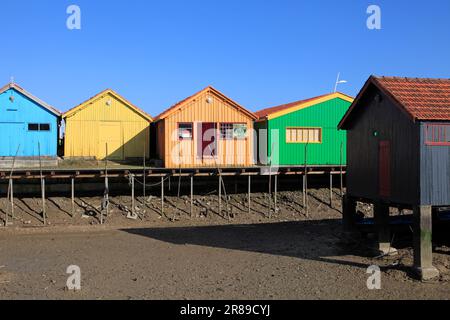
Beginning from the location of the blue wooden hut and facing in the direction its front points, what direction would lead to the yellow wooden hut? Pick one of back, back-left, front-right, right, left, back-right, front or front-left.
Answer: left

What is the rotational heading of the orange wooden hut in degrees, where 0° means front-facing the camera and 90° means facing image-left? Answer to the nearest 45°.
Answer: approximately 0°

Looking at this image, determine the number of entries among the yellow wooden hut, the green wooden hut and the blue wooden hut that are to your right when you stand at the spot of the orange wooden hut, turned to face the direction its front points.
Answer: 2

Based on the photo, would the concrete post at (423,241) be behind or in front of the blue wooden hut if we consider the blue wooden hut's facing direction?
in front

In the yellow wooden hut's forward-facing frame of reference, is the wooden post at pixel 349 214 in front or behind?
in front

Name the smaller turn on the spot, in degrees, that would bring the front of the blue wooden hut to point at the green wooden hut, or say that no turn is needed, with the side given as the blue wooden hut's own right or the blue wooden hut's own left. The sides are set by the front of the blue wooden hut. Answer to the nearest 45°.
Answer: approximately 90° to the blue wooden hut's own left

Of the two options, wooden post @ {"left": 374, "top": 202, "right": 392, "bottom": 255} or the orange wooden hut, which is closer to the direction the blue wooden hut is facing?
the wooden post

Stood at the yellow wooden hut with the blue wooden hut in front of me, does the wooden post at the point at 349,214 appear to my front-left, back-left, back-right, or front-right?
back-left

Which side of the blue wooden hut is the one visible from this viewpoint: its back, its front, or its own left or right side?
front

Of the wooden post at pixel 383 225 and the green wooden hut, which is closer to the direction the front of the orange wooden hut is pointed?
the wooden post

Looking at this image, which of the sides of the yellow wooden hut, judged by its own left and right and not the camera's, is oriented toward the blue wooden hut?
right

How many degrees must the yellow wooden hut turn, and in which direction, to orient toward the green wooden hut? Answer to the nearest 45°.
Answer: approximately 90° to its left

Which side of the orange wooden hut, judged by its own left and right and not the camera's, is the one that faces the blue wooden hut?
right

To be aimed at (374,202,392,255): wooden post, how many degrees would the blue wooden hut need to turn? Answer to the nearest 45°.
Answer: approximately 45° to its left

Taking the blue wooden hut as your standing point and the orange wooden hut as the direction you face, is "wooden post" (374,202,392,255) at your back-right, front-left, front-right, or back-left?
front-right

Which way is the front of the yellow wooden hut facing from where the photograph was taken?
facing the viewer
